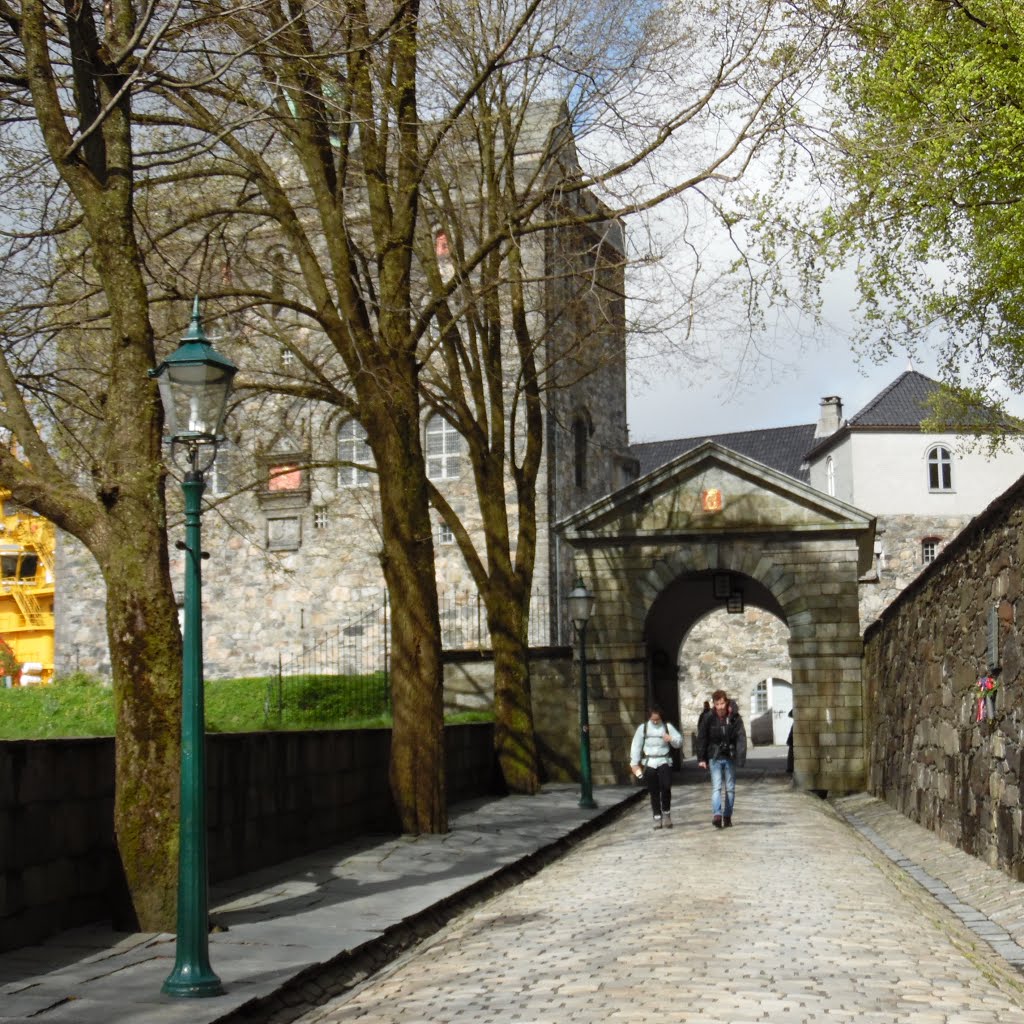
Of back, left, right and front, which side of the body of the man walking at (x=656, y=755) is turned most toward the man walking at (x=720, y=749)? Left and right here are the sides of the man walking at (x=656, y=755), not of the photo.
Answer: left

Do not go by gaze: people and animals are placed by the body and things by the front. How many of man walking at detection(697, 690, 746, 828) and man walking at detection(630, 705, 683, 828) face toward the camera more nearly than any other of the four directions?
2

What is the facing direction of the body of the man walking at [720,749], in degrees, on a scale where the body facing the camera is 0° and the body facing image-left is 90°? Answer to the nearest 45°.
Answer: approximately 0°

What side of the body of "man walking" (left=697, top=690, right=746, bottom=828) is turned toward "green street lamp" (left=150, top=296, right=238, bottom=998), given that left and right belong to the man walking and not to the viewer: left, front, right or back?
front

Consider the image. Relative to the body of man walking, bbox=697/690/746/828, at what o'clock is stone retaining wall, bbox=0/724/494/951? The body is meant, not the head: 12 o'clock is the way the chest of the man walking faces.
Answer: The stone retaining wall is roughly at 1 o'clock from the man walking.

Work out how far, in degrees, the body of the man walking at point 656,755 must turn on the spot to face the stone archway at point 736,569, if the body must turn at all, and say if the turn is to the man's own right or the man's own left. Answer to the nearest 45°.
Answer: approximately 180°

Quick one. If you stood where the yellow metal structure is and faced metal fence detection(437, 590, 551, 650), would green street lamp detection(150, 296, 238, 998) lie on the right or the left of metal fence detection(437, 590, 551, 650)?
right

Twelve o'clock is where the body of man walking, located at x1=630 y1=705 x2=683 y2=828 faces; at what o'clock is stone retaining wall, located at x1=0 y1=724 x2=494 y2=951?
The stone retaining wall is roughly at 1 o'clock from the man walking.

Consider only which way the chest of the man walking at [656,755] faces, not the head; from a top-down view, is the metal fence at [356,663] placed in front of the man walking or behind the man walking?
behind

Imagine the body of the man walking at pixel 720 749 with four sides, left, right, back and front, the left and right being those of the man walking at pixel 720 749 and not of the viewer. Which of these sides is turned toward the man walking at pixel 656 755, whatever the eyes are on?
right
